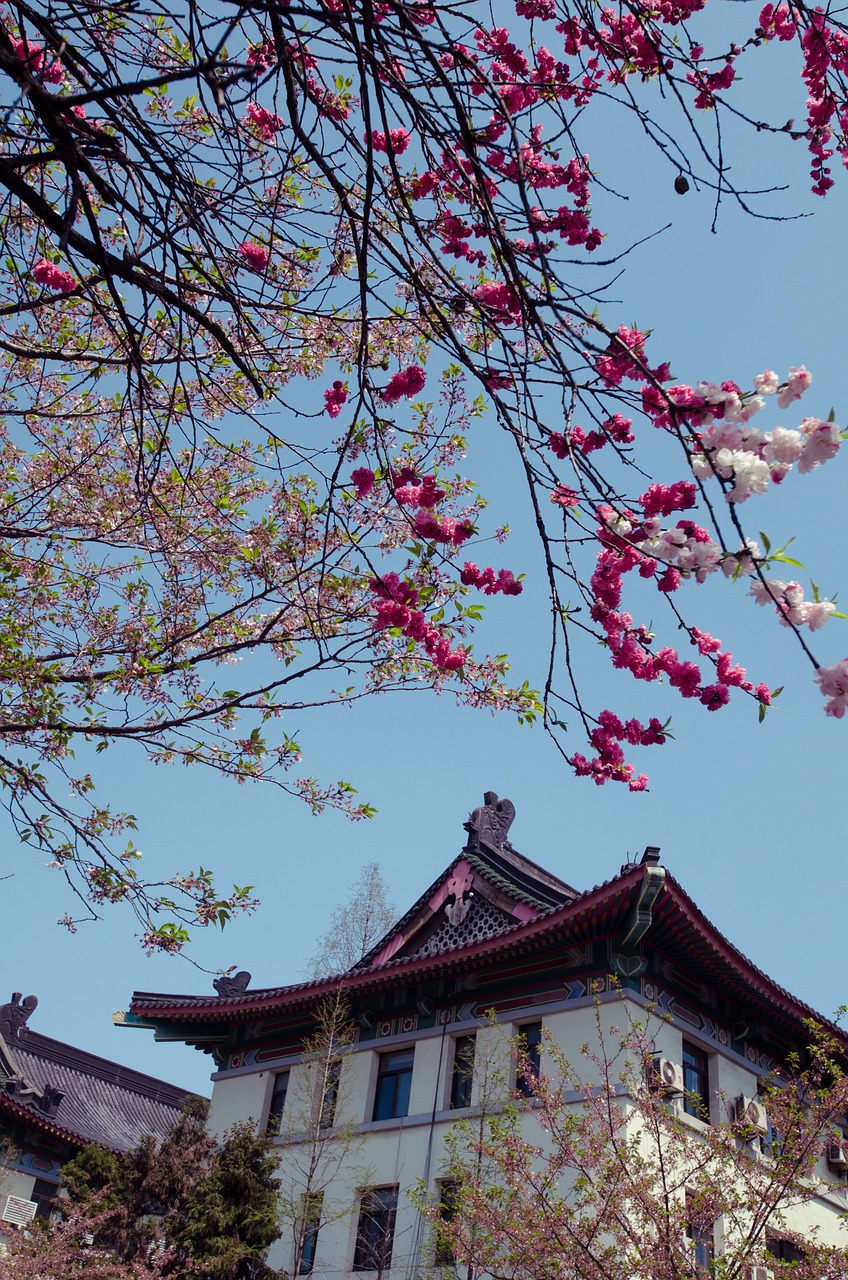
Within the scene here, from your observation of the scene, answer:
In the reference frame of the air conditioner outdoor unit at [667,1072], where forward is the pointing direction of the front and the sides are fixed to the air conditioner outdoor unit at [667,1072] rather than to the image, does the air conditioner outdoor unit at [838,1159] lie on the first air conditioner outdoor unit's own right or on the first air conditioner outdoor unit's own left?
on the first air conditioner outdoor unit's own left

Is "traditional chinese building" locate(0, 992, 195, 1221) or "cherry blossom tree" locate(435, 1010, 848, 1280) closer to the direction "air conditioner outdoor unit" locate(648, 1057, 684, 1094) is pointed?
the cherry blossom tree

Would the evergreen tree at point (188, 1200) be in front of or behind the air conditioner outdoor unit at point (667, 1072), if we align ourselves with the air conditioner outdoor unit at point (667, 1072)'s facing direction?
behind

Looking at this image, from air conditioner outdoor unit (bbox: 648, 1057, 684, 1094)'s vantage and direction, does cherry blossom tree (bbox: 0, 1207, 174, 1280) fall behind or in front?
behind

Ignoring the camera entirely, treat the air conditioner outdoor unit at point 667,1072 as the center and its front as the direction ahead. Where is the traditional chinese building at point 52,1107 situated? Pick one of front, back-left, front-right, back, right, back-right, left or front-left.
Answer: back

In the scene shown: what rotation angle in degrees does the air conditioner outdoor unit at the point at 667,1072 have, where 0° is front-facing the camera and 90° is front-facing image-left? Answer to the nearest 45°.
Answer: approximately 315°

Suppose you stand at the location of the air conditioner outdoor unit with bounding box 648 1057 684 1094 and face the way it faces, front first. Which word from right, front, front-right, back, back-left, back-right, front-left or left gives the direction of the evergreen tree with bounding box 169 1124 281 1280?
back-right
